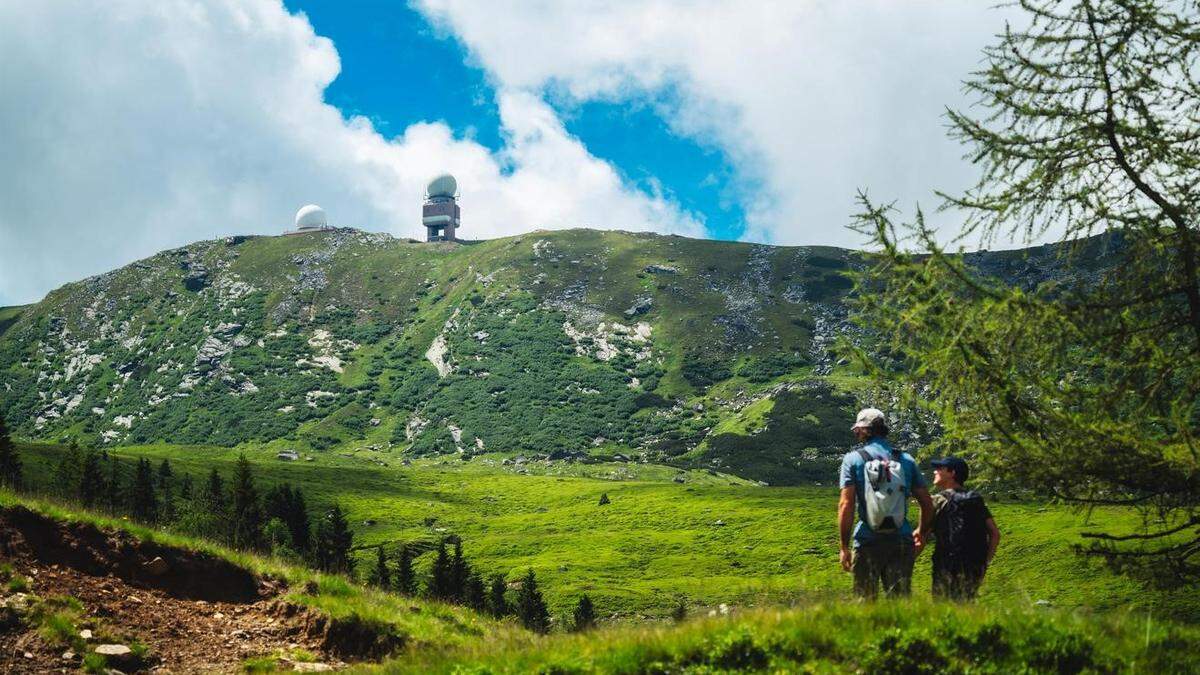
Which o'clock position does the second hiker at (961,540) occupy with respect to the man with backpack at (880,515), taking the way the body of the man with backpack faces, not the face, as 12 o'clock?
The second hiker is roughly at 2 o'clock from the man with backpack.

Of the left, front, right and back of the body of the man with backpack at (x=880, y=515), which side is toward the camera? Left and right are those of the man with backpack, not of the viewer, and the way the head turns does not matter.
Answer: back
